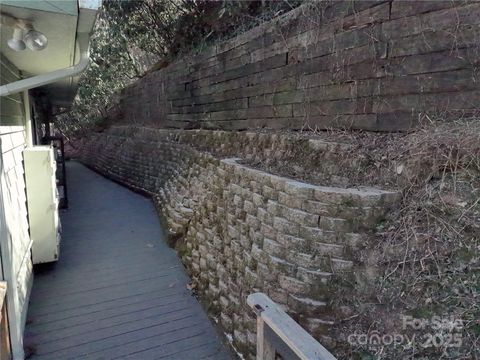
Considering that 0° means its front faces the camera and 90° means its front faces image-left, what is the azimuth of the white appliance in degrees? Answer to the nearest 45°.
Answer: approximately 270°

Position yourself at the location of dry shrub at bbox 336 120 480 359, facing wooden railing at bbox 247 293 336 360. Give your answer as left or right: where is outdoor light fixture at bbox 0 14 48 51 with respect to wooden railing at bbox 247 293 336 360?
right

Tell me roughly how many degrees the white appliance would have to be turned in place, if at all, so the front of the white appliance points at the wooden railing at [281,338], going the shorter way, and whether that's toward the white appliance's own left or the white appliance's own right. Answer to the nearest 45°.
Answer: approximately 90° to the white appliance's own right

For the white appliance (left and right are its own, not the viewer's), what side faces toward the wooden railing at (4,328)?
right

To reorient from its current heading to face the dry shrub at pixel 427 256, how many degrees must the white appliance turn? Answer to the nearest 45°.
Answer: approximately 45° to its right
